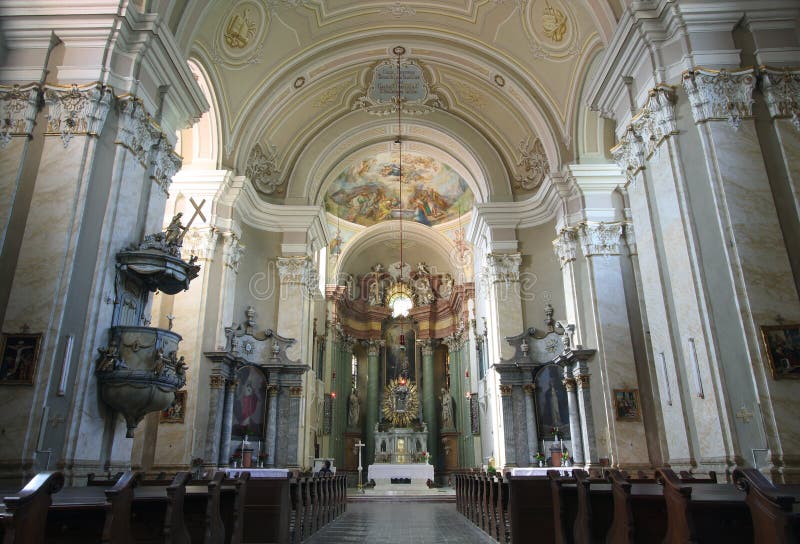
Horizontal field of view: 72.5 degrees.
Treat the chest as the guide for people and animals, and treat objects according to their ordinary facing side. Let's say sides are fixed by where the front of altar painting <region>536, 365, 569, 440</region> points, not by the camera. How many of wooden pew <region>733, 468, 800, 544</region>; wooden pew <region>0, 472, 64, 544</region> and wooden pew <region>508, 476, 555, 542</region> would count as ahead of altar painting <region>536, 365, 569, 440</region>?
3

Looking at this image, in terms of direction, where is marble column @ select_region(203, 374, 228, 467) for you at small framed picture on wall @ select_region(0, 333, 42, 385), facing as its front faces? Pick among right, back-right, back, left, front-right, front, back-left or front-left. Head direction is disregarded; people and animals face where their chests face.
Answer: back-left

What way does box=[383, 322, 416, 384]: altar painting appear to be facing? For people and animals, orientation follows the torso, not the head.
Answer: toward the camera

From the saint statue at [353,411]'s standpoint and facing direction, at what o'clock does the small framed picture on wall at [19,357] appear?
The small framed picture on wall is roughly at 2 o'clock from the saint statue.

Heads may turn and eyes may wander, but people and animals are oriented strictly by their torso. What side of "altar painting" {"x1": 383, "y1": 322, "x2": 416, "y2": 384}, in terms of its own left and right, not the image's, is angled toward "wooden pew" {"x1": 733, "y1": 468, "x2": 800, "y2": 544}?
front

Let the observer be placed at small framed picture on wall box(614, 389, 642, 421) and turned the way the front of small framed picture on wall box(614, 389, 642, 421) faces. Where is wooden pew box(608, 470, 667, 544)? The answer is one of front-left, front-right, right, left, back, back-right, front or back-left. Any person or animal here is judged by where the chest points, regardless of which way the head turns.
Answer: front

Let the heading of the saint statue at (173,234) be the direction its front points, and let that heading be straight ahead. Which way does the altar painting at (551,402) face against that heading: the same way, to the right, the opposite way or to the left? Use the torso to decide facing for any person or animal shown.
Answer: to the right

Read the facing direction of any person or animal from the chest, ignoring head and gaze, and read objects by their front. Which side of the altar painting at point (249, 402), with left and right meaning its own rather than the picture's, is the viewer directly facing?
front

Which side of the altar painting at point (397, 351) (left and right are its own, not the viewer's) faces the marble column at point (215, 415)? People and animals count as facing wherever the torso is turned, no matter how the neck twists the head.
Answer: front

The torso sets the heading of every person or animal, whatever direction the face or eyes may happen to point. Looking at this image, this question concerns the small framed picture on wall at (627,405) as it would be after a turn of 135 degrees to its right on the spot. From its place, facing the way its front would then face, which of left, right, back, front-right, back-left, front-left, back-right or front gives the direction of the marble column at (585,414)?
front

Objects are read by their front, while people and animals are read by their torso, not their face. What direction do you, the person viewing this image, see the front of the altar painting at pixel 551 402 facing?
facing the viewer
